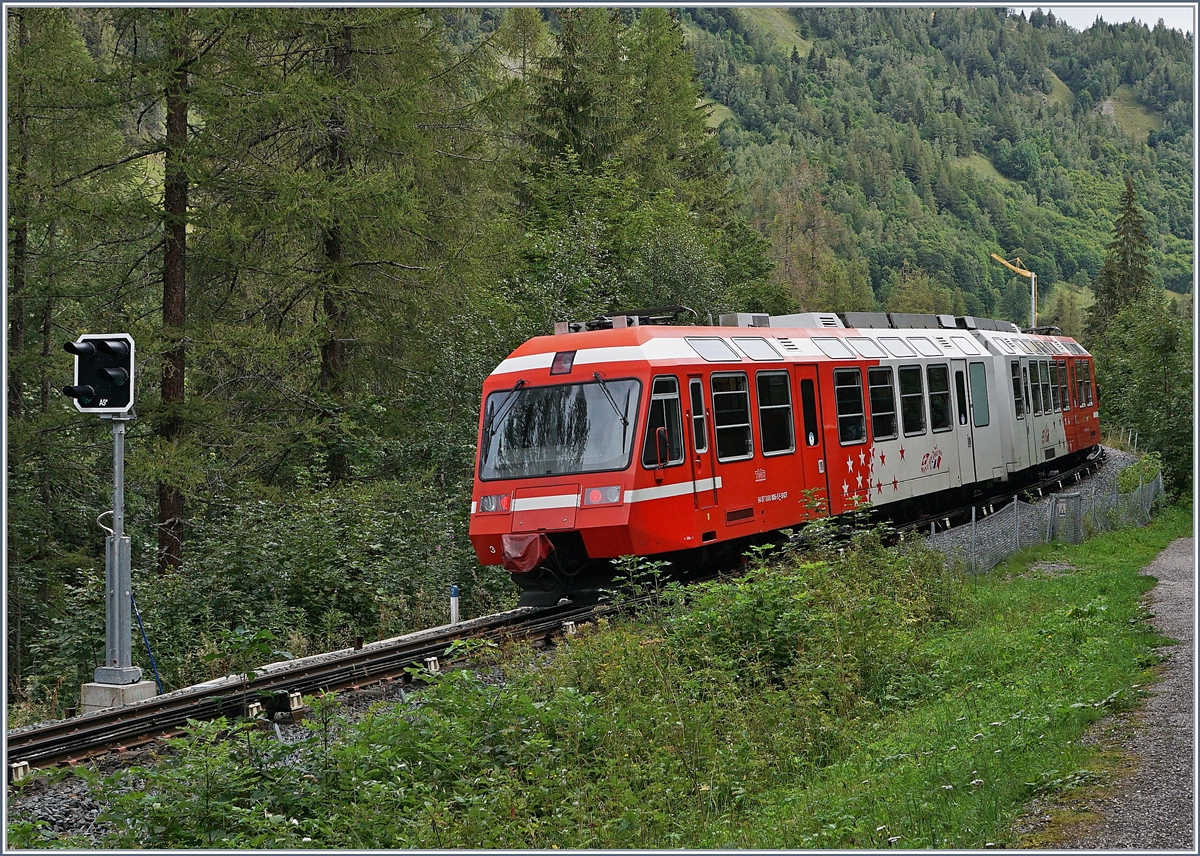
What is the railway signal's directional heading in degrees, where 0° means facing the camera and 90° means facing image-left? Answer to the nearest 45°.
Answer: approximately 45°

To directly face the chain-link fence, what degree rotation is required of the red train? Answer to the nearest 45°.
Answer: approximately 180°

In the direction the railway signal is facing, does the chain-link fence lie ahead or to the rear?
to the rear
